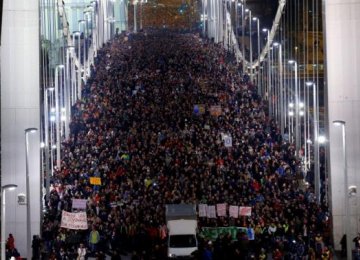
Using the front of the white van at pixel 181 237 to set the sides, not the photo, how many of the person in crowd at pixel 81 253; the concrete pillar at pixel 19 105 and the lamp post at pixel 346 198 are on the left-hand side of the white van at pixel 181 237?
1

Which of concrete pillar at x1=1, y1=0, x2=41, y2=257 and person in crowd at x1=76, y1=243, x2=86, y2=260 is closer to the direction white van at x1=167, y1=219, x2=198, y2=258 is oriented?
the person in crowd

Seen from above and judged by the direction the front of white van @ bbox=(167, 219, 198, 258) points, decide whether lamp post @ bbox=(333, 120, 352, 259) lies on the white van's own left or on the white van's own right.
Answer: on the white van's own left

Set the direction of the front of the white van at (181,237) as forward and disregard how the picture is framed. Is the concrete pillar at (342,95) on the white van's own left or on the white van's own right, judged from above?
on the white van's own left

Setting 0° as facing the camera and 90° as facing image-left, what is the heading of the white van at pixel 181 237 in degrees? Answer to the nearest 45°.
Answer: approximately 0°

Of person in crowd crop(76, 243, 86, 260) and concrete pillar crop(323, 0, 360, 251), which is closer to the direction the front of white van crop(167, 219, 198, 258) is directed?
the person in crowd

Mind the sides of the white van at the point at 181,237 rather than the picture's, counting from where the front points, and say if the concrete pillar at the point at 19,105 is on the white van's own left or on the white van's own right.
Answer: on the white van's own right
